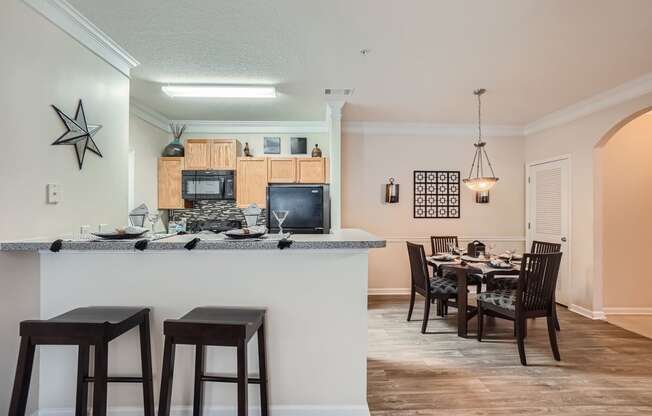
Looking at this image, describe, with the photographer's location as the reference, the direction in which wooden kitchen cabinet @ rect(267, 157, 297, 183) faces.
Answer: facing the viewer

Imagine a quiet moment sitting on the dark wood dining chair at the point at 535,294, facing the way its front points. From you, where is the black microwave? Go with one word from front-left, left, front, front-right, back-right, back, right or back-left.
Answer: front-left

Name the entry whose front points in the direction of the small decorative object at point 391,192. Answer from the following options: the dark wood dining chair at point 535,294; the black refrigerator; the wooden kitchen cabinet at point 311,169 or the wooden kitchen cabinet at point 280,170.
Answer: the dark wood dining chair

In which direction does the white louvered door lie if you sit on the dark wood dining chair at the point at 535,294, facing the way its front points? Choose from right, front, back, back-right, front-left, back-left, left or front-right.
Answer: front-right

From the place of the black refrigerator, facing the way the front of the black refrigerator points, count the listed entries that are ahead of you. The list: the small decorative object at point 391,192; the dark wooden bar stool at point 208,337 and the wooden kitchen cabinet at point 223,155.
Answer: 1

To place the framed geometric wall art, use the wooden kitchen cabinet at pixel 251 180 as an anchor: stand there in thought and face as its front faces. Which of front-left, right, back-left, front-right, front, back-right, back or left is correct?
left

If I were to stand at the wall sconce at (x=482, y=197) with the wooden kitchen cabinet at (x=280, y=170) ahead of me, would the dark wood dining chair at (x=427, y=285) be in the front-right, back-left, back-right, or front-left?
front-left

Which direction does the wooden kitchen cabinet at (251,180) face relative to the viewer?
toward the camera

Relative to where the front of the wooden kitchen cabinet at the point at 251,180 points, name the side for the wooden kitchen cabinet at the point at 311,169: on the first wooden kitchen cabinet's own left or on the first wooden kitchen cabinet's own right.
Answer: on the first wooden kitchen cabinet's own left

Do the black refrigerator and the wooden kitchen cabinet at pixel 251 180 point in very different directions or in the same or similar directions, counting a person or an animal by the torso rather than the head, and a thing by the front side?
same or similar directions

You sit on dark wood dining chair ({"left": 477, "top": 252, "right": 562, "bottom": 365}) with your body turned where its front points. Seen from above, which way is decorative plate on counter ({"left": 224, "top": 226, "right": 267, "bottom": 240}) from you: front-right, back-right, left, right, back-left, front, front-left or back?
left

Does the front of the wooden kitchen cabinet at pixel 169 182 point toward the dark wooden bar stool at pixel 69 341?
yes

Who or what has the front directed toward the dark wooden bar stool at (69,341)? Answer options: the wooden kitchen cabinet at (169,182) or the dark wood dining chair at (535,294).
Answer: the wooden kitchen cabinet

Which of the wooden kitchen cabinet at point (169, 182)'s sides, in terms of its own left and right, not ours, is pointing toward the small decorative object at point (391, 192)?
left

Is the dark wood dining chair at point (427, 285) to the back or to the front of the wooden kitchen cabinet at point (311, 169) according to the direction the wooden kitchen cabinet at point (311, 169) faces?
to the front

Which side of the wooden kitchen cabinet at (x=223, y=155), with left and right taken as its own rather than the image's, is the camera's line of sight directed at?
front

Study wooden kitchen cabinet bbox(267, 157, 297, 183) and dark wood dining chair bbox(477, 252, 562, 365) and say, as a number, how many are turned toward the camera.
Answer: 1
